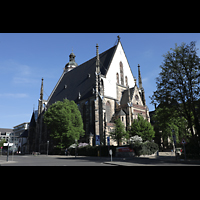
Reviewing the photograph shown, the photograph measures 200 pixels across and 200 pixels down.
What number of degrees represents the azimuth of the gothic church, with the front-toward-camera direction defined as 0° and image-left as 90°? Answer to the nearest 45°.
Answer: approximately 315°

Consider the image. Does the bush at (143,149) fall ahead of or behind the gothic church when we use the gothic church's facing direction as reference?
ahead

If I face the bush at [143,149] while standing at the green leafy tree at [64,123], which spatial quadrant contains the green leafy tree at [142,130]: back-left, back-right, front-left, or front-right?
front-left

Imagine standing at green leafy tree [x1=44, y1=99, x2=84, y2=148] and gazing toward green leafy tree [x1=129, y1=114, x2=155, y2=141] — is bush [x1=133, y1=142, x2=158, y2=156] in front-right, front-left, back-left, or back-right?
front-right

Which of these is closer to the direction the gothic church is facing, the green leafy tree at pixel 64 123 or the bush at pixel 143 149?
the bush

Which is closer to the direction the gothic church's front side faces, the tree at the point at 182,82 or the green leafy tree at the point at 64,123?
the tree

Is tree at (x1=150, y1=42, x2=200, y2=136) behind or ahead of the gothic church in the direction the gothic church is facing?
ahead

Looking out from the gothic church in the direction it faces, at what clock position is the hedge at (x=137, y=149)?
The hedge is roughly at 1 o'clock from the gothic church.
